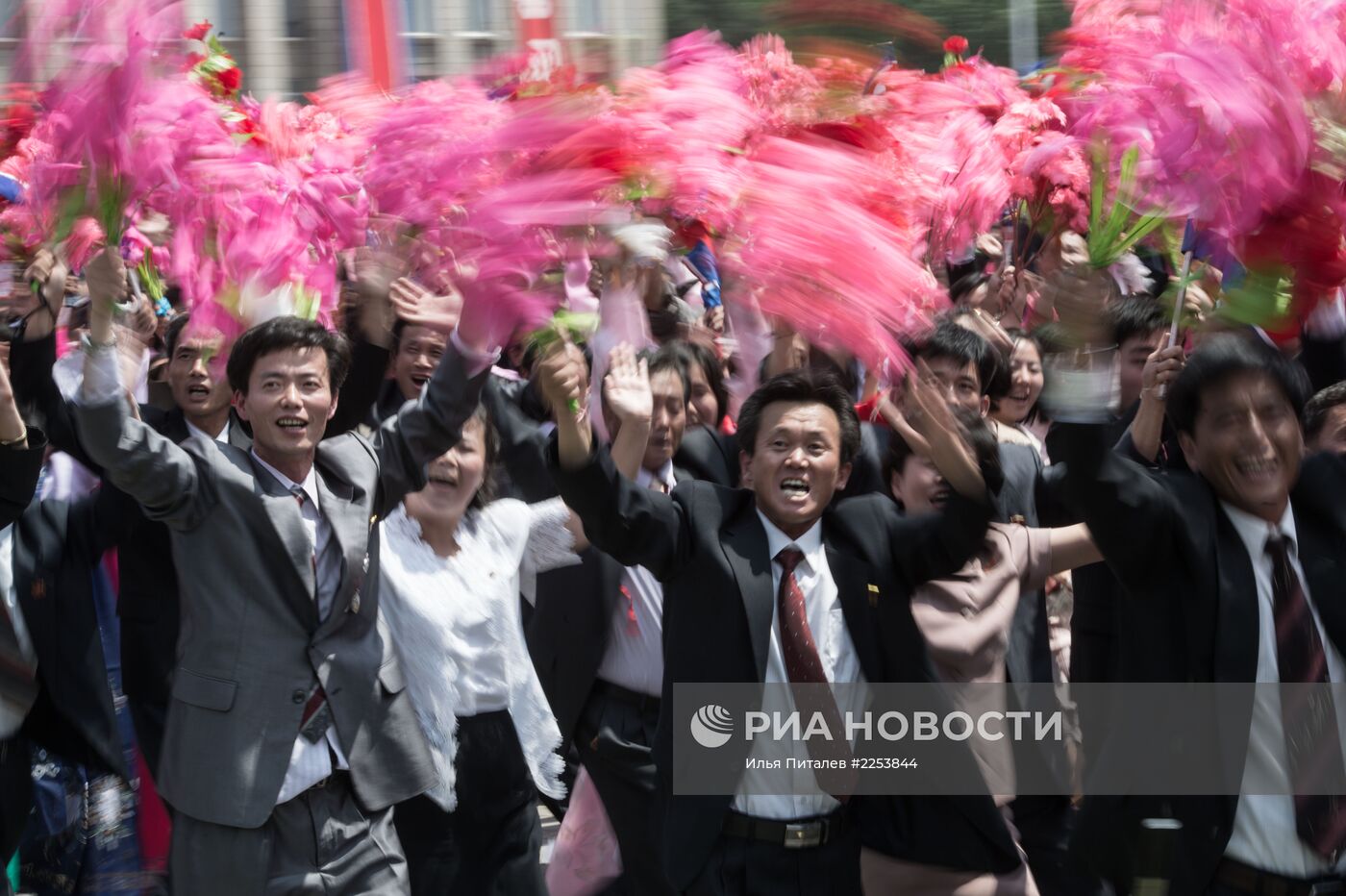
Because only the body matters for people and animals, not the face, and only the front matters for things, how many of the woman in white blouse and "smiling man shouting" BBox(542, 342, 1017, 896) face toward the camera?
2

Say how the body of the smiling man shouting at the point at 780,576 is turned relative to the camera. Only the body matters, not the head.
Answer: toward the camera

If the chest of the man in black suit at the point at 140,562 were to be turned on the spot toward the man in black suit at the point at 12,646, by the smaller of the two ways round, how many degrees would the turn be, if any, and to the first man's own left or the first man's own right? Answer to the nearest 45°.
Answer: approximately 45° to the first man's own right

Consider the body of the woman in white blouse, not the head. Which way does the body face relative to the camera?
toward the camera

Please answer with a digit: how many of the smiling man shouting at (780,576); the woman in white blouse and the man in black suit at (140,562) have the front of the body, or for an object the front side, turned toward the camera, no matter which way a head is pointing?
3

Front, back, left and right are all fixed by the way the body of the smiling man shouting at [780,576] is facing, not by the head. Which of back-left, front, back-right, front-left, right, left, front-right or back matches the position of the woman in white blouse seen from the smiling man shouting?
back-right

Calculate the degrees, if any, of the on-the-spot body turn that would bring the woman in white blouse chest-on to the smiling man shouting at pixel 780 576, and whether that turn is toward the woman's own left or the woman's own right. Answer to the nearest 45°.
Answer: approximately 45° to the woman's own left

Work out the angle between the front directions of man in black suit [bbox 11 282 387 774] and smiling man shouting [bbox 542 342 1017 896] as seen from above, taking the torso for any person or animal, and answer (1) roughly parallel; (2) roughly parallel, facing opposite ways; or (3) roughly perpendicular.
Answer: roughly parallel

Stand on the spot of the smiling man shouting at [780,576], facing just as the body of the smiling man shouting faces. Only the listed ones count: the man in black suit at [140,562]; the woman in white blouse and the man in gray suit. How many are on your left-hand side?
0

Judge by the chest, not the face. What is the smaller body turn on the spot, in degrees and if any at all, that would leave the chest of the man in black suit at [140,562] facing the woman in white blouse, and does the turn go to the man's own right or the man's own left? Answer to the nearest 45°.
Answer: approximately 90° to the man's own left

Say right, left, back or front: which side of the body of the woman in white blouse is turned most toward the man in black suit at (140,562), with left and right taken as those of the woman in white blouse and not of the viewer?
right

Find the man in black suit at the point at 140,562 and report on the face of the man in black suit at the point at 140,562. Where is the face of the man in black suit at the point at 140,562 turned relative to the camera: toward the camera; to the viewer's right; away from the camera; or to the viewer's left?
toward the camera

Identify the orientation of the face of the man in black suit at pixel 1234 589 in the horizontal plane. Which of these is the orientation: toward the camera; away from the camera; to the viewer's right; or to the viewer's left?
toward the camera

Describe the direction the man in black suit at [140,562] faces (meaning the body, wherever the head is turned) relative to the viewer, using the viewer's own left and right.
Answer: facing the viewer

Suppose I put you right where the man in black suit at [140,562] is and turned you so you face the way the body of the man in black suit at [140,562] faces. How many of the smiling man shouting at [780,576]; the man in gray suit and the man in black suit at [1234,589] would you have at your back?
0

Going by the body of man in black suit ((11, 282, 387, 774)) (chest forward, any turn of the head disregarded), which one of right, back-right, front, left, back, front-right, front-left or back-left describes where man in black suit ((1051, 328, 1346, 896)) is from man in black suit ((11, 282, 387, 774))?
front-left
